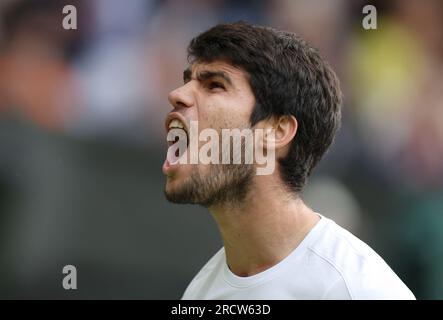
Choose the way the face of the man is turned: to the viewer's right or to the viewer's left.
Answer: to the viewer's left

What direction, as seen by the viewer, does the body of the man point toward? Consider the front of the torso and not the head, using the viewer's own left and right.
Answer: facing the viewer and to the left of the viewer
